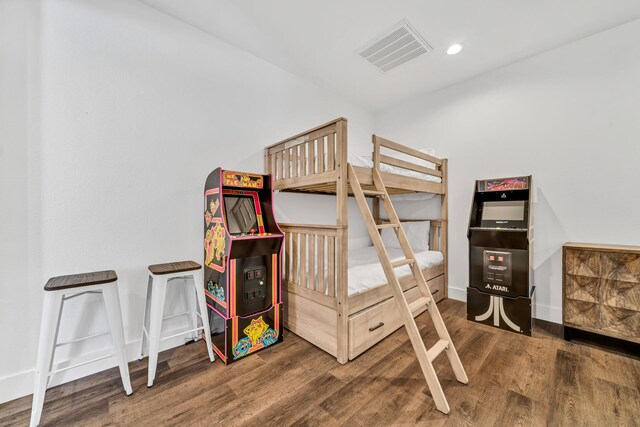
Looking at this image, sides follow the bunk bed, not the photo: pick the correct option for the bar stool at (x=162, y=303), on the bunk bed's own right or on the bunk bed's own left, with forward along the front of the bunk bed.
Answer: on the bunk bed's own right

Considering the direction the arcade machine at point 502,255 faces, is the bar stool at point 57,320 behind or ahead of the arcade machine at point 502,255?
ahead

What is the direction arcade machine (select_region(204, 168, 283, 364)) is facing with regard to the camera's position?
facing the viewer and to the right of the viewer

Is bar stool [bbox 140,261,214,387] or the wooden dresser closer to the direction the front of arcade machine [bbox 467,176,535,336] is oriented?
the bar stool

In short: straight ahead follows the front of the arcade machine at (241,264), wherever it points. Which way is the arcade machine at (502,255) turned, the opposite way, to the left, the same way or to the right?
to the right

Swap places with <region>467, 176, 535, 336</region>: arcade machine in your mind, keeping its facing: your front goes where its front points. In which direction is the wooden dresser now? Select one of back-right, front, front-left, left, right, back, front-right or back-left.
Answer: left

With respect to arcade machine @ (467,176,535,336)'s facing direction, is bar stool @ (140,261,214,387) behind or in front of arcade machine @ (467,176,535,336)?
in front

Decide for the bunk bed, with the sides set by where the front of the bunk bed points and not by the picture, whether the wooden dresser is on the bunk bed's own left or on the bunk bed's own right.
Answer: on the bunk bed's own left
